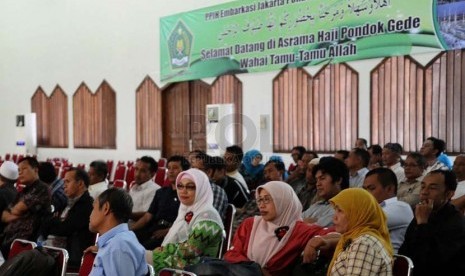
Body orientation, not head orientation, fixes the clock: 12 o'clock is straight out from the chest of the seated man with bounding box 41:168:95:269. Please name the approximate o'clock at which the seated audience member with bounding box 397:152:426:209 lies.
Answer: The seated audience member is roughly at 6 o'clock from the seated man.

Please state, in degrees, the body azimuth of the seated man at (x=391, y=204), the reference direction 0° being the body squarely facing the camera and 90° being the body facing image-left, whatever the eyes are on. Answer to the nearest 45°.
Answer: approximately 45°

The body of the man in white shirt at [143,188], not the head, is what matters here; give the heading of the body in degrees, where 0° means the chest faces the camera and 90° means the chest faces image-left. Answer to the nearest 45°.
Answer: approximately 45°

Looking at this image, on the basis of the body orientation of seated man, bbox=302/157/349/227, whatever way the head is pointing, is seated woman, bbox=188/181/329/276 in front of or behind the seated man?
in front

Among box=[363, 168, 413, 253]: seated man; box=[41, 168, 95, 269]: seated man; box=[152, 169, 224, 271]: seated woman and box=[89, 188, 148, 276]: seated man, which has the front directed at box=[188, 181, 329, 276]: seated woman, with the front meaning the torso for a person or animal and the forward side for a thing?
box=[363, 168, 413, 253]: seated man

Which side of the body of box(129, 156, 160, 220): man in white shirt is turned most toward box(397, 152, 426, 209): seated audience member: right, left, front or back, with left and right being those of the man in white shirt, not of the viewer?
left

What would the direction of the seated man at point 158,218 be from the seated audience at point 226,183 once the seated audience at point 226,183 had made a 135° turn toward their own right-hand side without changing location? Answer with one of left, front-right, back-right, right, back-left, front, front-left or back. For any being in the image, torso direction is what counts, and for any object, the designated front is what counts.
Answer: back-left

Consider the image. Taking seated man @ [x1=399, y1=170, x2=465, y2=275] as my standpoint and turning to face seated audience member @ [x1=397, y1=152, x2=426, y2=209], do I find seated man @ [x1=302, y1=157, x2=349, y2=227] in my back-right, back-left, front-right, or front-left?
front-left

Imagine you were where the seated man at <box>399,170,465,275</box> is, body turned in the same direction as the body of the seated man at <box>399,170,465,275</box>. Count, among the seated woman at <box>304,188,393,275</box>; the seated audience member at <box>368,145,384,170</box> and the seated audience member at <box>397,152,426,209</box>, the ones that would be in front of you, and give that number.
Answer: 1

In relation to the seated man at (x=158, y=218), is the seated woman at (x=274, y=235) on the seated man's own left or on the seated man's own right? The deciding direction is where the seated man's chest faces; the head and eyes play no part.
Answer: on the seated man's own left

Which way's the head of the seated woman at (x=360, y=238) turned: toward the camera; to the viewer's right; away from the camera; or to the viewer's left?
to the viewer's left

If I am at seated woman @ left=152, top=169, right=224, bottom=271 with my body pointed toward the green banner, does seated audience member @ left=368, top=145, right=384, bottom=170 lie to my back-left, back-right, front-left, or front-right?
front-right

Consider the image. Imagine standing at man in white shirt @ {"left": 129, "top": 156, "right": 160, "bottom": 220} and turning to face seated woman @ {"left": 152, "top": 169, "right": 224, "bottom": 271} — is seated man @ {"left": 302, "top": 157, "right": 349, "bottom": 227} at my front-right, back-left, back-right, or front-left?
front-left
